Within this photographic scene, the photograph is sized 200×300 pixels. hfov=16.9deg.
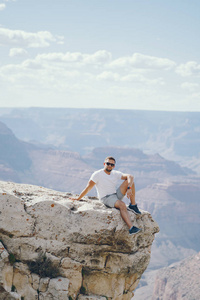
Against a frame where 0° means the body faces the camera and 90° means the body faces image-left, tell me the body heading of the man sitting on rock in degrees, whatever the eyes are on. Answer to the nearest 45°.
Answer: approximately 315°
